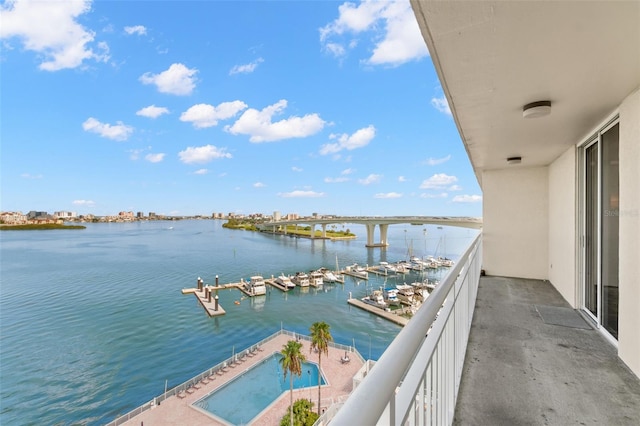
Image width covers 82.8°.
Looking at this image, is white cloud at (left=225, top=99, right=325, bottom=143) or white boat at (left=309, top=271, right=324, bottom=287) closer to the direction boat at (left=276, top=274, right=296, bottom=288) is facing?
the white boat

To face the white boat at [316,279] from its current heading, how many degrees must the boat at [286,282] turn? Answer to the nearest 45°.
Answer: approximately 45° to its left

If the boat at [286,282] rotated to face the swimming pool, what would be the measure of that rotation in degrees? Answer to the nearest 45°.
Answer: approximately 45° to its right

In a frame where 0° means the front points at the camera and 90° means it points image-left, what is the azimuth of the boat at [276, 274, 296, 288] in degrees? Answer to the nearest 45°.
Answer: approximately 315°

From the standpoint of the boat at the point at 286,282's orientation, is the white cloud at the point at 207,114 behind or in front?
behind

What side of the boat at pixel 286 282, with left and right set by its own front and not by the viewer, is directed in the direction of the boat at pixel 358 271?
left

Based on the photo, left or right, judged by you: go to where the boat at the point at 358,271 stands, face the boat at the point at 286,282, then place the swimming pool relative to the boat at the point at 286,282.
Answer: left
